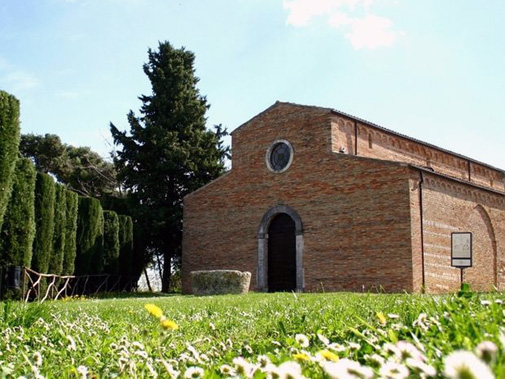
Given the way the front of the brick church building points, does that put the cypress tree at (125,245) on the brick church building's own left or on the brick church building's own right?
on the brick church building's own right

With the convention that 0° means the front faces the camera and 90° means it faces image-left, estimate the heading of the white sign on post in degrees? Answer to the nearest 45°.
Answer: approximately 0°

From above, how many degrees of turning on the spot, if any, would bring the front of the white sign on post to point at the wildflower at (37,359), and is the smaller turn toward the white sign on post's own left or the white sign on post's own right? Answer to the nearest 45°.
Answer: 0° — it already faces it

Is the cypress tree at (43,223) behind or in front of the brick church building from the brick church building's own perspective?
in front

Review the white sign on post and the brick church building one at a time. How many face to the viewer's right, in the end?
0

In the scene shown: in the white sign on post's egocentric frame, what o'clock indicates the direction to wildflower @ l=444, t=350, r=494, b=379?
The wildflower is roughly at 12 o'clock from the white sign on post.

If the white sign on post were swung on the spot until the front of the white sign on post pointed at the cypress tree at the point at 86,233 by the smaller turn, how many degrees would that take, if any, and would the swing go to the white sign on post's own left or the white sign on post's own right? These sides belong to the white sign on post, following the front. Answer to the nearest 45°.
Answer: approximately 90° to the white sign on post's own right

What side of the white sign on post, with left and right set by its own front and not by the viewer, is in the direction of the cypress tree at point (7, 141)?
right

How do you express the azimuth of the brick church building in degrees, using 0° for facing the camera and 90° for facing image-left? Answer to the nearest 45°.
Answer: approximately 45°

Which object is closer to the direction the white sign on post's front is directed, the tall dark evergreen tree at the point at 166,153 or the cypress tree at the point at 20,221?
the cypress tree

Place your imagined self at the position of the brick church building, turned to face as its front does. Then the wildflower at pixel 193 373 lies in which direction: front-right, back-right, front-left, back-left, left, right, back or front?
front-left
